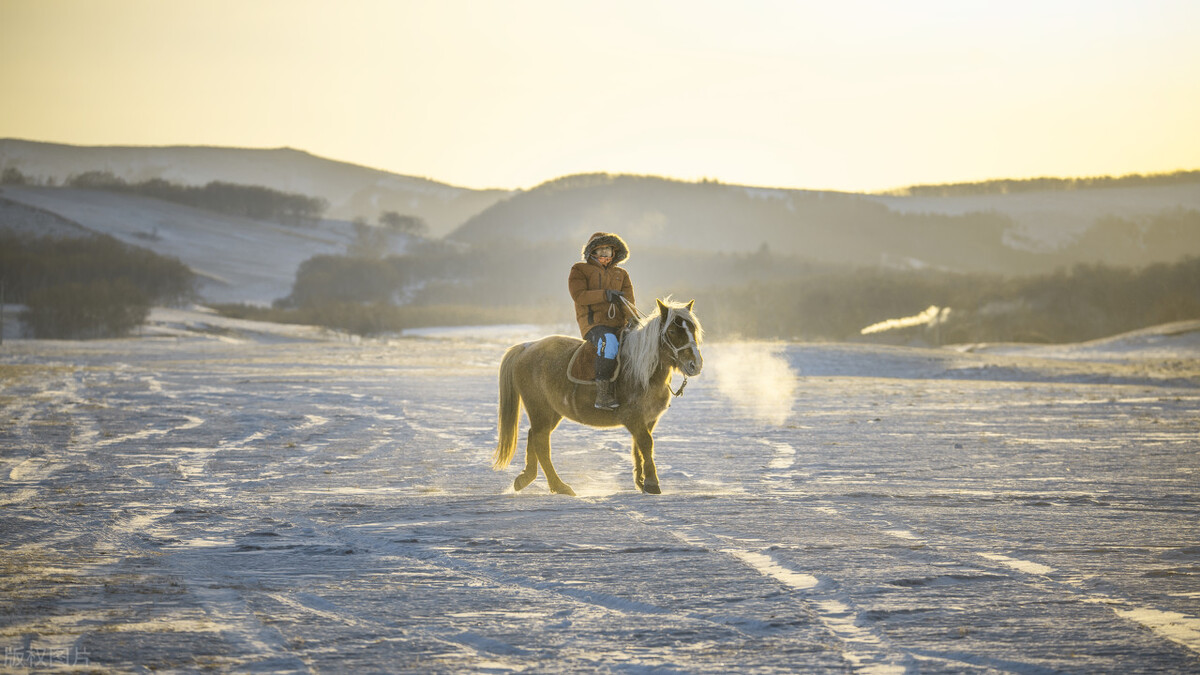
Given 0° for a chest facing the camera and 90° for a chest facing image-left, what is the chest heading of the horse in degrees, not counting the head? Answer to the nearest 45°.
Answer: approximately 270°

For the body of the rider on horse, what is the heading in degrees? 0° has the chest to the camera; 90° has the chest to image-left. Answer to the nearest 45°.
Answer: approximately 315°
